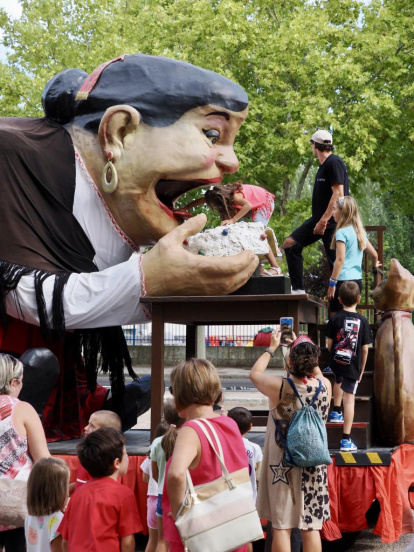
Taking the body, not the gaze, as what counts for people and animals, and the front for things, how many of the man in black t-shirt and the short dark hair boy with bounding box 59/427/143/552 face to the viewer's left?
1

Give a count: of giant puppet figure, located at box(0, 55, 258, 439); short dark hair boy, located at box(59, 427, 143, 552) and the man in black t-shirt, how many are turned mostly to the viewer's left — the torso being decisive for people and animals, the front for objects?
1

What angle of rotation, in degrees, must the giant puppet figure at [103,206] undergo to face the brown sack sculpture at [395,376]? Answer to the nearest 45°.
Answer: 0° — it already faces it

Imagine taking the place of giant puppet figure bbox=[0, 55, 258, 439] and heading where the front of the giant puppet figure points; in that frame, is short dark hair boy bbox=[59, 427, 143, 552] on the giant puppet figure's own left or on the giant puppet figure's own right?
on the giant puppet figure's own right

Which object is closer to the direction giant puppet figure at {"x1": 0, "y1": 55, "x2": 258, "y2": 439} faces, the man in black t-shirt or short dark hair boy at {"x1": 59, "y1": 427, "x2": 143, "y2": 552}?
the man in black t-shirt

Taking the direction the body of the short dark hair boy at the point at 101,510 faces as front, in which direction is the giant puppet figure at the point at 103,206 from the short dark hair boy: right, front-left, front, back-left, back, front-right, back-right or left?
front-left

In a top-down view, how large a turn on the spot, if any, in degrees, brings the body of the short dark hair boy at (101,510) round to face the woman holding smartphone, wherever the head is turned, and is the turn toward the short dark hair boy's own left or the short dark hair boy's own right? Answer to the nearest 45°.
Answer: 0° — they already face them

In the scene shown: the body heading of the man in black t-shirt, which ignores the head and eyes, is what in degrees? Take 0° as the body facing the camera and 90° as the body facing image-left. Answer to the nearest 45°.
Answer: approximately 90°

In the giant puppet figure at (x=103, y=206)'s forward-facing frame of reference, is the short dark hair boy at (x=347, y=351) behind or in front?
in front

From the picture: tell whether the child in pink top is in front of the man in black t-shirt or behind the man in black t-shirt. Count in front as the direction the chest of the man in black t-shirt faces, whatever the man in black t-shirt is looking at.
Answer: in front

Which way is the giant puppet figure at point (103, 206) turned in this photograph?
to the viewer's right

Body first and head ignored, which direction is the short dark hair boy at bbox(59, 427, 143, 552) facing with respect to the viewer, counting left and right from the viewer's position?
facing away from the viewer and to the right of the viewer

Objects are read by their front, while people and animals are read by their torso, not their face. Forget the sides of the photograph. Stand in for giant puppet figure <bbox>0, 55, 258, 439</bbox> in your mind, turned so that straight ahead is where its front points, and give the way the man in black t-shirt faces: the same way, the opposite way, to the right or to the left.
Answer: the opposite way

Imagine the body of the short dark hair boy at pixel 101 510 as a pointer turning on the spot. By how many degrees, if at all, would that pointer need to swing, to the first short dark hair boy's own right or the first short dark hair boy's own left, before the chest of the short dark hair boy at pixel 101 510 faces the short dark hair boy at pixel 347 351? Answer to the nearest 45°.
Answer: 0° — they already face them

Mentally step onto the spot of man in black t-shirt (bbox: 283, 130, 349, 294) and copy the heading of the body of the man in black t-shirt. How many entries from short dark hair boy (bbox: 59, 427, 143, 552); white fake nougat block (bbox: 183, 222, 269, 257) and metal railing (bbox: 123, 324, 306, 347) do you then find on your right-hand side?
1

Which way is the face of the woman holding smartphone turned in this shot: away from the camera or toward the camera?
away from the camera
